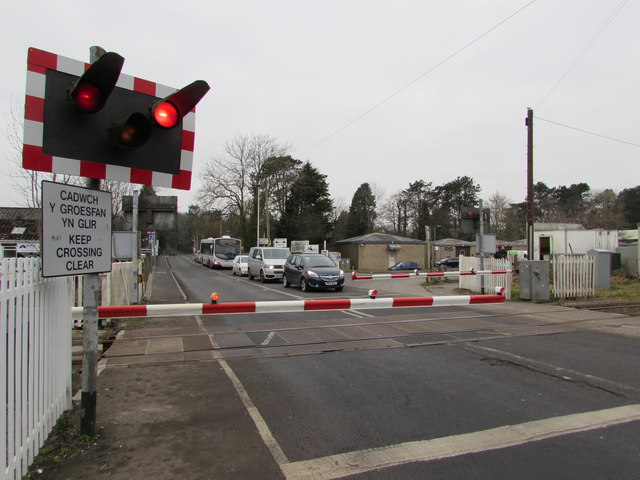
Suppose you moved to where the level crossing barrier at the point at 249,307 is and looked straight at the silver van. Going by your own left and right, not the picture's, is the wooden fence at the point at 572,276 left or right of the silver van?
right

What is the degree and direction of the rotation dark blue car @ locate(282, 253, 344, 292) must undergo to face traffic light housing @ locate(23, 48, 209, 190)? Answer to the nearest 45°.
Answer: approximately 45° to its right

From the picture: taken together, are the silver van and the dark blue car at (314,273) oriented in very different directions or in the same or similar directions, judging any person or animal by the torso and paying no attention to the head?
same or similar directions

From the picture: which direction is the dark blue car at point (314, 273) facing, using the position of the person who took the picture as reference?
facing the viewer and to the right of the viewer

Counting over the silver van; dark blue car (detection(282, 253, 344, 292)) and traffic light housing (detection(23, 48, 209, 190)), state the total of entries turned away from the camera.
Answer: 0

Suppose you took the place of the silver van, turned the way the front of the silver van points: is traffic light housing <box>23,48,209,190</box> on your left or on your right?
on your right

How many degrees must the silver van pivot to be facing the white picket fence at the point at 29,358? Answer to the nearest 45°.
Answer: approximately 45° to its right

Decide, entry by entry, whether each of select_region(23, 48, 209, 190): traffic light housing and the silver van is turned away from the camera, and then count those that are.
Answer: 0

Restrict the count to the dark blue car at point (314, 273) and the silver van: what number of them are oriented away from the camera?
0

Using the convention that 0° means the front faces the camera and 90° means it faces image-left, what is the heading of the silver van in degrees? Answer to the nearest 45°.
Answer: approximately 315°

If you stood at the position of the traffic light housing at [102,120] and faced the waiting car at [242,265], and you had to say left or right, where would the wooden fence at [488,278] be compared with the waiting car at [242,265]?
right

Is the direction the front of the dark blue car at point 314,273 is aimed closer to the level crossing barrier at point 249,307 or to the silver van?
the level crossing barrier

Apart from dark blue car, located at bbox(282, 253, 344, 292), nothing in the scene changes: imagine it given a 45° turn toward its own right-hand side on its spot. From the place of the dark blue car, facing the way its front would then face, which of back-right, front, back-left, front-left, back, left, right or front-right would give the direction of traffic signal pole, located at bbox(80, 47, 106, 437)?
front
